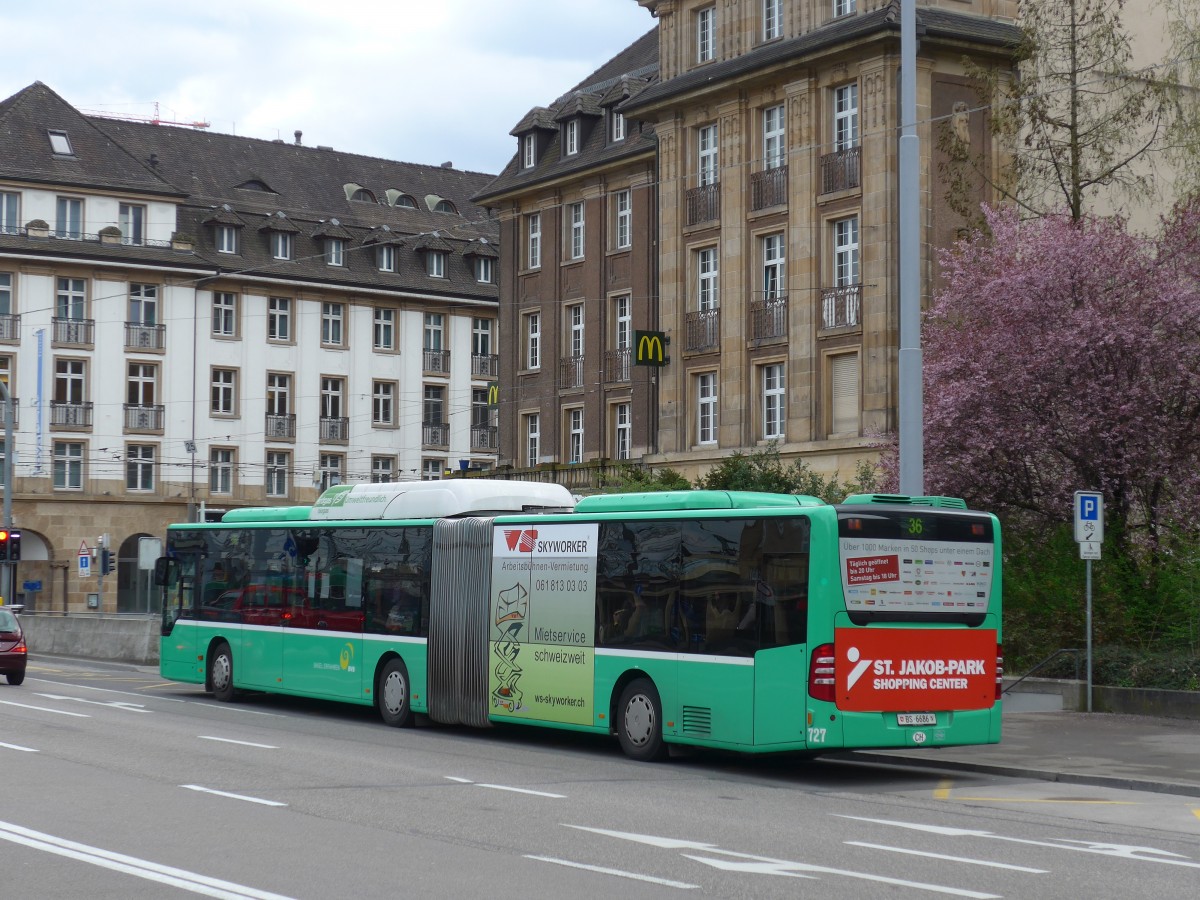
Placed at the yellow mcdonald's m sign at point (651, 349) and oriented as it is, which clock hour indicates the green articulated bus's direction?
The green articulated bus is roughly at 12 o'clock from the yellow mcdonald's m sign.

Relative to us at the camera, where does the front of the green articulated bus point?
facing away from the viewer and to the left of the viewer

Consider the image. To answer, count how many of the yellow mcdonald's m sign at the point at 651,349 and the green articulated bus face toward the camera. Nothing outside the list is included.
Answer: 1

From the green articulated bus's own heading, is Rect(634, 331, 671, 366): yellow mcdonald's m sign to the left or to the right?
on its right

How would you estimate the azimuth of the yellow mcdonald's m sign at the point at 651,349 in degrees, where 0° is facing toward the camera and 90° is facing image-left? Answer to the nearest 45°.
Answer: approximately 0°
